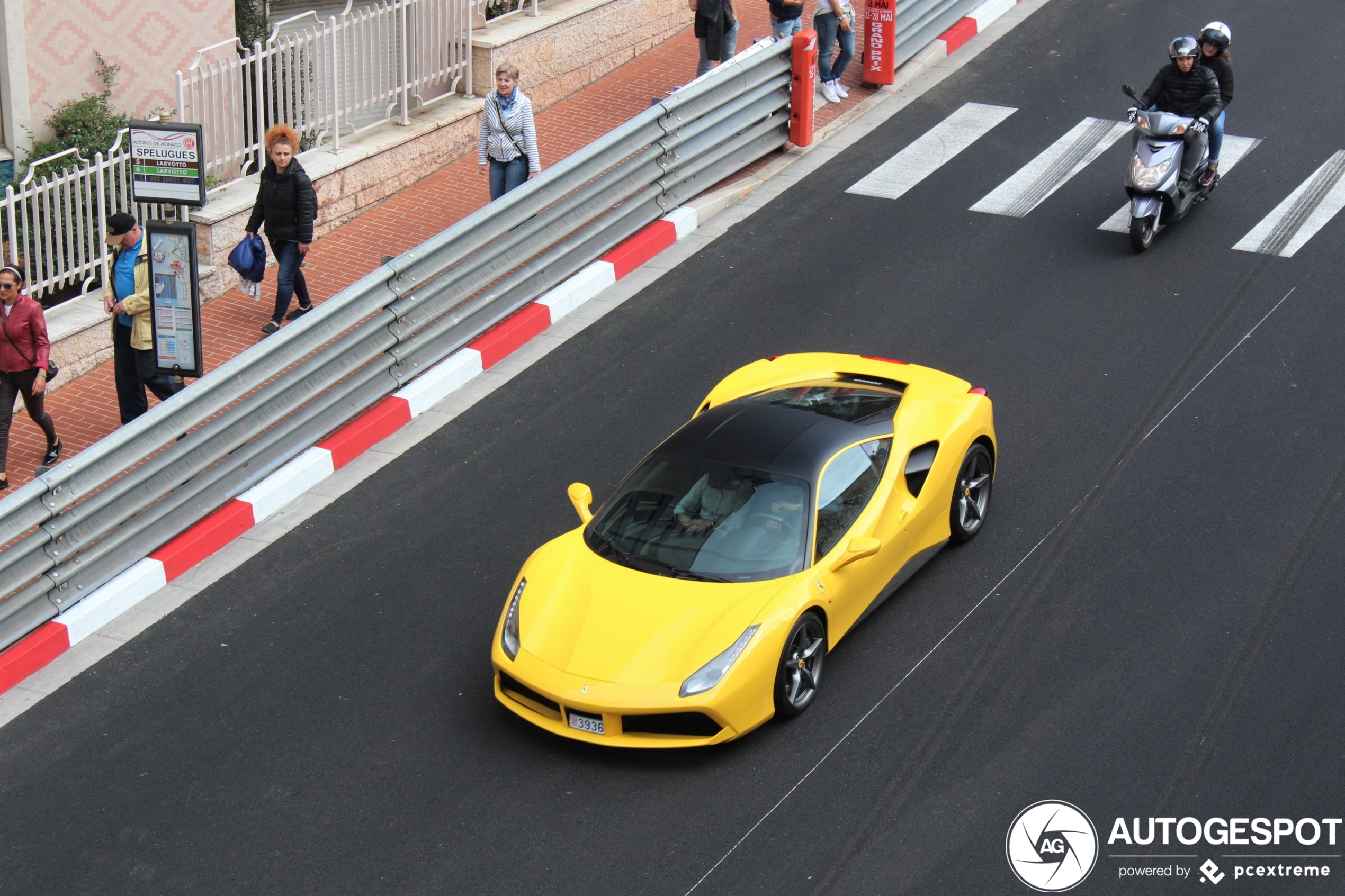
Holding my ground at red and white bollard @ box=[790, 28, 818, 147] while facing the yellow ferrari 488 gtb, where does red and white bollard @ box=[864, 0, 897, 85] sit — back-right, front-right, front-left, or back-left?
back-left

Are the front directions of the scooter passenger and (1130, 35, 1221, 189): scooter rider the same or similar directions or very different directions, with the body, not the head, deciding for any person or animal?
same or similar directions

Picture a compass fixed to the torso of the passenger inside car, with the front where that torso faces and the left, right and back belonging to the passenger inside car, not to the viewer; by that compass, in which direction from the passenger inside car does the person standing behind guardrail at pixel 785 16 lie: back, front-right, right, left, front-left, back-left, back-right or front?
back-right

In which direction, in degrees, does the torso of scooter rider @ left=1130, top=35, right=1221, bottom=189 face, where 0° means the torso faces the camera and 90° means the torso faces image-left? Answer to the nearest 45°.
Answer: approximately 45°

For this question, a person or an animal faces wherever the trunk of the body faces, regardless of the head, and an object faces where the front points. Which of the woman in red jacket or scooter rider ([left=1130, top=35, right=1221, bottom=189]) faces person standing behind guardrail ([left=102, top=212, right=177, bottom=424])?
the scooter rider

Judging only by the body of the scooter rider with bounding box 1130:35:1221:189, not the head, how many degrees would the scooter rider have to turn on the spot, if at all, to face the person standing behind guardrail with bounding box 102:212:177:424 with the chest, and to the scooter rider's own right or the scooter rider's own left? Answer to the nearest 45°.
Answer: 0° — they already face them

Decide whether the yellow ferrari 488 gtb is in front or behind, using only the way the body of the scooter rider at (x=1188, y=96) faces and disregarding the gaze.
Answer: in front

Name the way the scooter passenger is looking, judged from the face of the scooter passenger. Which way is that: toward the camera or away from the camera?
toward the camera

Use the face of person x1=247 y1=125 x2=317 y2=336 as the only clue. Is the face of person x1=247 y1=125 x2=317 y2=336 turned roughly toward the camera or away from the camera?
toward the camera

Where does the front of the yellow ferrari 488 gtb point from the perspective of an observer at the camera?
facing the viewer and to the left of the viewer

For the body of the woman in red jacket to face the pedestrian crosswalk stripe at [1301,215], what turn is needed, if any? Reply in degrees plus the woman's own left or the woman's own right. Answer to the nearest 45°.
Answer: approximately 135° to the woman's own left

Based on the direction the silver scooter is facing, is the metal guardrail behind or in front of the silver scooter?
in front
